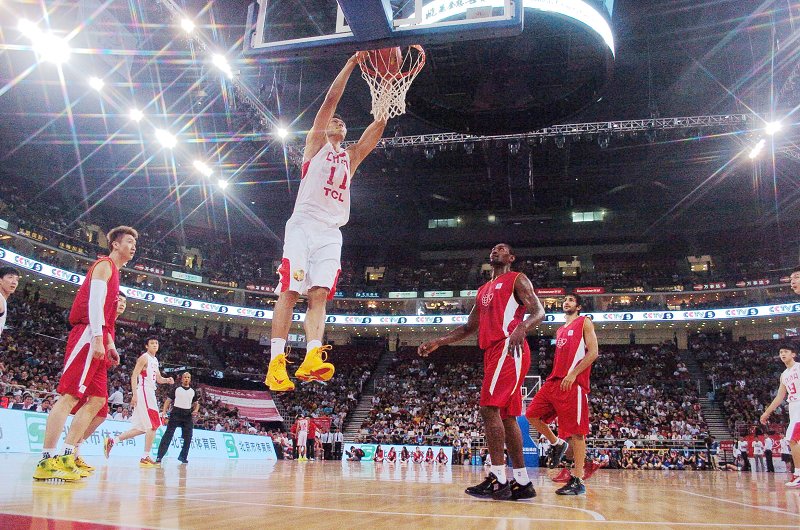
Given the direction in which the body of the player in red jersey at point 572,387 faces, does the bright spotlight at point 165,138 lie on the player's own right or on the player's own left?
on the player's own right

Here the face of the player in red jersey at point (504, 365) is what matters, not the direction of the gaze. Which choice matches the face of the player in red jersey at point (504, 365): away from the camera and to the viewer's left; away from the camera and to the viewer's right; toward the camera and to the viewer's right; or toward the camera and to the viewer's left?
toward the camera and to the viewer's left

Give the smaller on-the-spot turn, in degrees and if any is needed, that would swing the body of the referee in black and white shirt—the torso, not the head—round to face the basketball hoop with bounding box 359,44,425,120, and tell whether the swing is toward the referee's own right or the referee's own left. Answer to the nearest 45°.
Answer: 0° — they already face it

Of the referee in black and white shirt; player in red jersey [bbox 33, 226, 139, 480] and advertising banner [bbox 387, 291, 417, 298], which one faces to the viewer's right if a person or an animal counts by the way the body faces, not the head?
the player in red jersey

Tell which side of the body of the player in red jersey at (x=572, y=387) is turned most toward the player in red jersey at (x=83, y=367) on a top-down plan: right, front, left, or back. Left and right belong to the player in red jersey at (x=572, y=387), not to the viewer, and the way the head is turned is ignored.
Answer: front

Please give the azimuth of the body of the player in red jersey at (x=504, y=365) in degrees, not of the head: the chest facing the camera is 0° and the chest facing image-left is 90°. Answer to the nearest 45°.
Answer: approximately 45°

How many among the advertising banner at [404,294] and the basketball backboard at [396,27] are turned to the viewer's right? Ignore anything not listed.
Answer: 0

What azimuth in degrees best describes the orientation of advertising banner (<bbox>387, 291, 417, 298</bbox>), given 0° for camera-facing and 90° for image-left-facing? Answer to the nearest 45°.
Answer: approximately 0°

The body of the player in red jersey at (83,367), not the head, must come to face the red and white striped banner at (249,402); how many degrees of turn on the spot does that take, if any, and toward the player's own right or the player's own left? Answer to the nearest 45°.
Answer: approximately 90° to the player's own left

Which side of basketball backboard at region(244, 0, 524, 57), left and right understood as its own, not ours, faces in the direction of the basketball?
front

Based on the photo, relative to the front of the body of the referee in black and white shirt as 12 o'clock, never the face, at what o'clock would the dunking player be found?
The dunking player is roughly at 12 o'clock from the referee in black and white shirt.

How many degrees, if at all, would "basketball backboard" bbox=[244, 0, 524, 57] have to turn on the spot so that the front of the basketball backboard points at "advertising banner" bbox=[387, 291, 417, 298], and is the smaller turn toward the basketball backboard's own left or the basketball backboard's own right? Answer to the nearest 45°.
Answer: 0° — it already faces it
